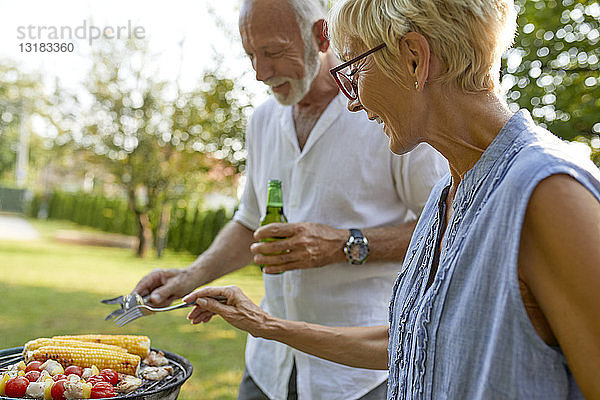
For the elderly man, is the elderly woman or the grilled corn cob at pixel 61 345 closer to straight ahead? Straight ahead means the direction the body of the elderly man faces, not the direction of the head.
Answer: the grilled corn cob

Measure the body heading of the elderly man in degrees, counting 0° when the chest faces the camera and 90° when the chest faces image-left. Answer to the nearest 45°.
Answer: approximately 45°

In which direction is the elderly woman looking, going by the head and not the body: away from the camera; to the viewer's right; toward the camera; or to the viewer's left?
to the viewer's left

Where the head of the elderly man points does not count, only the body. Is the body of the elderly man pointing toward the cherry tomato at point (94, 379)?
yes

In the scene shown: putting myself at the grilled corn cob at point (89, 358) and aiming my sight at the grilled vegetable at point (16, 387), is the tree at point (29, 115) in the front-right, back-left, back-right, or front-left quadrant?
back-right

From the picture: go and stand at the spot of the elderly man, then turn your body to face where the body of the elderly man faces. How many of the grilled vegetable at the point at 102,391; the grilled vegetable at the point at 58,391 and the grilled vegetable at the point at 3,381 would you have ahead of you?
3

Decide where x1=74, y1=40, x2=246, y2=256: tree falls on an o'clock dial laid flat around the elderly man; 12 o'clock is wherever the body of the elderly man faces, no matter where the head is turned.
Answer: The tree is roughly at 4 o'clock from the elderly man.

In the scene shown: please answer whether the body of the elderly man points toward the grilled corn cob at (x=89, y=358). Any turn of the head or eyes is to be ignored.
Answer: yes

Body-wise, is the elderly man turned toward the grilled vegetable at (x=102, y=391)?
yes

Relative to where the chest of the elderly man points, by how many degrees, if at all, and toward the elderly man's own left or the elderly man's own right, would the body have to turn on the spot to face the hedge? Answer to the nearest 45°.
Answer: approximately 135° to the elderly man's own right

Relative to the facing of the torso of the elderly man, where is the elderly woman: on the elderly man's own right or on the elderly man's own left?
on the elderly man's own left

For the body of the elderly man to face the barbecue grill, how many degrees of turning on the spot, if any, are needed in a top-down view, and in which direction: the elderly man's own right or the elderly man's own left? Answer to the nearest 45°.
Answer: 0° — they already face it

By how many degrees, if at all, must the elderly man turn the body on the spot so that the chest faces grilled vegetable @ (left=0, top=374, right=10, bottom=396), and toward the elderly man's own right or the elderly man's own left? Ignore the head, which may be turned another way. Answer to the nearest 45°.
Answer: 0° — they already face it
